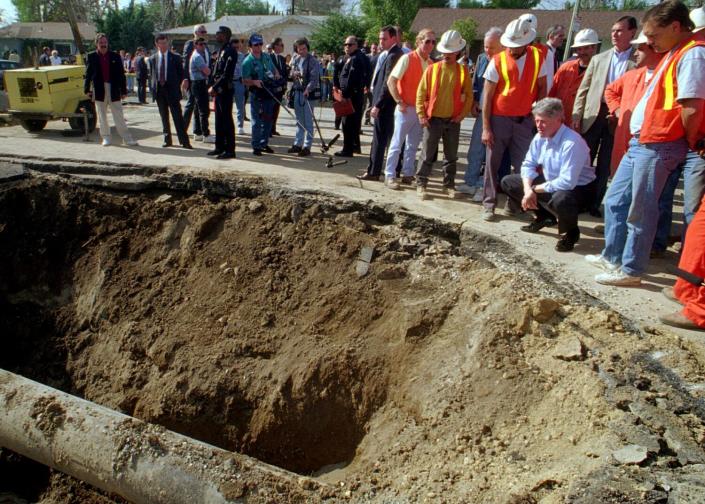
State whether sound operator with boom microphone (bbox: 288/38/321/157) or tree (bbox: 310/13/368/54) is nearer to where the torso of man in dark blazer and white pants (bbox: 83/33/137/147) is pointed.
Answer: the sound operator with boom microphone

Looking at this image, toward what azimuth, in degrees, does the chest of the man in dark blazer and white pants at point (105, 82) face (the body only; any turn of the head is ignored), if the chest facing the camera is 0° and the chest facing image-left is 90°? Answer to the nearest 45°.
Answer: approximately 0°

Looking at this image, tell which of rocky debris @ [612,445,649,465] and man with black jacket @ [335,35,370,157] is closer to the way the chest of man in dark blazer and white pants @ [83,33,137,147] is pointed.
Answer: the rocky debris

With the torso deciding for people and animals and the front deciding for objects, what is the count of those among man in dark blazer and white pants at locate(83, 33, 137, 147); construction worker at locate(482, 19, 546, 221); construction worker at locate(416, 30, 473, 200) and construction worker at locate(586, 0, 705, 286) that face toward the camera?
3

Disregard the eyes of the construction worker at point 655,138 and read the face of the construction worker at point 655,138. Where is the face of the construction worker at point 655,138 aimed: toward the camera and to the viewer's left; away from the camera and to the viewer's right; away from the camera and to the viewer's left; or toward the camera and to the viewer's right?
toward the camera and to the viewer's left

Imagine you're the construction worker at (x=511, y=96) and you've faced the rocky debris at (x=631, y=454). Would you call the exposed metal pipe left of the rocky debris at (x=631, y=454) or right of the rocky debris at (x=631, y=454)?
right

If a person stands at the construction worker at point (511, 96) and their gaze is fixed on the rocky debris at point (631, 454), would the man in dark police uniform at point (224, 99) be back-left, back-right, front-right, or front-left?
back-right

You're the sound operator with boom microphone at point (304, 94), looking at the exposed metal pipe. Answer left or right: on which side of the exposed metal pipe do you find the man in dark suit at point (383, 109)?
left

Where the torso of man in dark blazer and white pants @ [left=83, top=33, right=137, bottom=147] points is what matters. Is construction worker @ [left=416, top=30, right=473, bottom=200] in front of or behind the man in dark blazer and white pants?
in front

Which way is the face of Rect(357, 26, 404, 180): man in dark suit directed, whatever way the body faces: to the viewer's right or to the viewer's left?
to the viewer's left

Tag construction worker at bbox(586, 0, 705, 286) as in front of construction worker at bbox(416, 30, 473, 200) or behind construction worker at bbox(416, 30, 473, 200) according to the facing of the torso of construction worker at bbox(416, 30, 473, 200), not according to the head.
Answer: in front

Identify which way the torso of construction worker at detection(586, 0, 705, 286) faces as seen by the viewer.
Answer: to the viewer's left

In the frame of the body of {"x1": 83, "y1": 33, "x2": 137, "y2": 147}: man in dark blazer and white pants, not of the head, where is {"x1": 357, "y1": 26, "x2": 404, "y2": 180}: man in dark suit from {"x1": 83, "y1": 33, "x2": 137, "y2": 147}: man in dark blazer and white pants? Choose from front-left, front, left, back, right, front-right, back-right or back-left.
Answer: front-left
